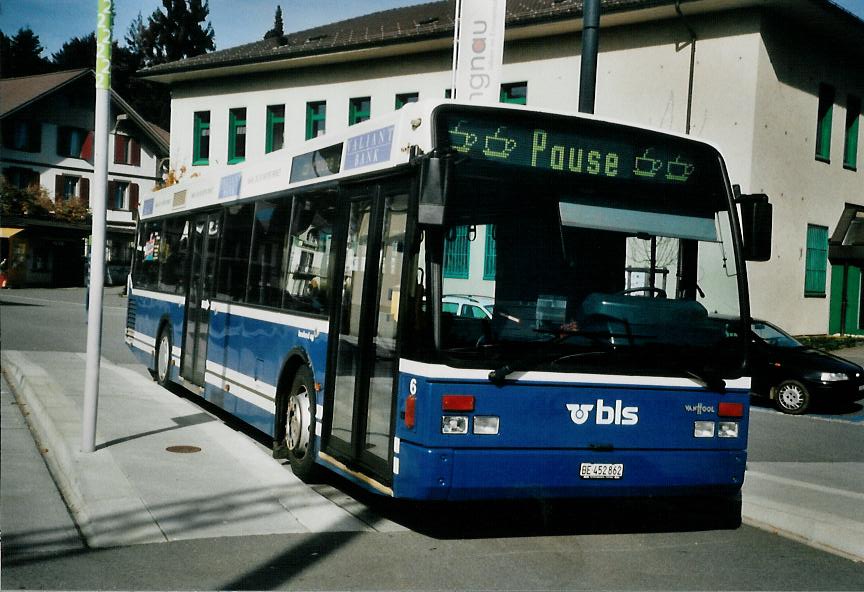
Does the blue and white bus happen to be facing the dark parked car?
no

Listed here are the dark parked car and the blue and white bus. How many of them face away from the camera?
0

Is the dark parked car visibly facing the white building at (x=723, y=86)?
no

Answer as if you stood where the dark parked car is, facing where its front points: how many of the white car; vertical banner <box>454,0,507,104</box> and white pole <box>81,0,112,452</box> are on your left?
0

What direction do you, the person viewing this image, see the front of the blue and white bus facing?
facing the viewer and to the right of the viewer

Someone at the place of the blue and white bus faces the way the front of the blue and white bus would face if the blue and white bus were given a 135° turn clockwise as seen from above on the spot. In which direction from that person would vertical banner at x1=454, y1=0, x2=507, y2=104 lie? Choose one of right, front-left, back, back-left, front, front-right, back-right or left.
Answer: right

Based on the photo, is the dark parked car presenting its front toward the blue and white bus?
no

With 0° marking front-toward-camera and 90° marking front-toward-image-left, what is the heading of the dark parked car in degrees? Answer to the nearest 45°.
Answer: approximately 315°

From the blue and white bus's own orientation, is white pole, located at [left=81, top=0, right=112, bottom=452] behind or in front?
behind
